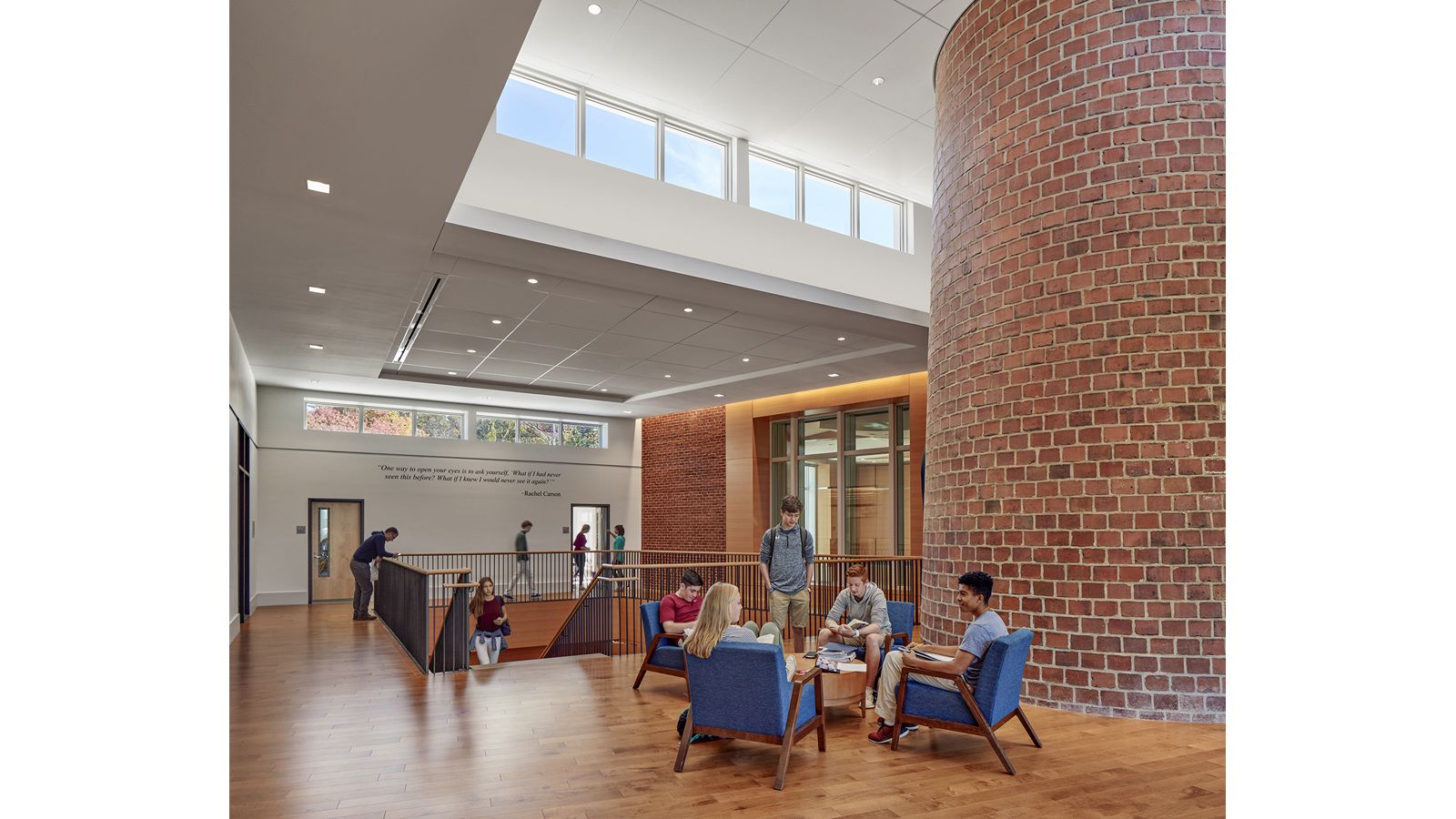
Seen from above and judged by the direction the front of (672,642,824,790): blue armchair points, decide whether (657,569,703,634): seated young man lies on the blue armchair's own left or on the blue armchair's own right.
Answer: on the blue armchair's own left

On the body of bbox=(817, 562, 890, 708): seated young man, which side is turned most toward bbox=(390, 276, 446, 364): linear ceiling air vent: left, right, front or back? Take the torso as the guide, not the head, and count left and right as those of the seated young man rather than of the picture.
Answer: right

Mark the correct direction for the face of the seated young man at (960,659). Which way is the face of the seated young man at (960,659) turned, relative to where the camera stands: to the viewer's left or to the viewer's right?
to the viewer's left

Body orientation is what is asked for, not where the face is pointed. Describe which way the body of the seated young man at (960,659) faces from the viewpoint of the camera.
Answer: to the viewer's left

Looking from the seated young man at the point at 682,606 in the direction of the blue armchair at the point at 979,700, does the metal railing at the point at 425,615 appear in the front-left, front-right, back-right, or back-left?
back-right

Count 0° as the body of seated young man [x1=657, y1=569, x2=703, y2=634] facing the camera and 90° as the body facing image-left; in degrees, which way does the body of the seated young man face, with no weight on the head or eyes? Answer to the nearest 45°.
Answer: approximately 315°
